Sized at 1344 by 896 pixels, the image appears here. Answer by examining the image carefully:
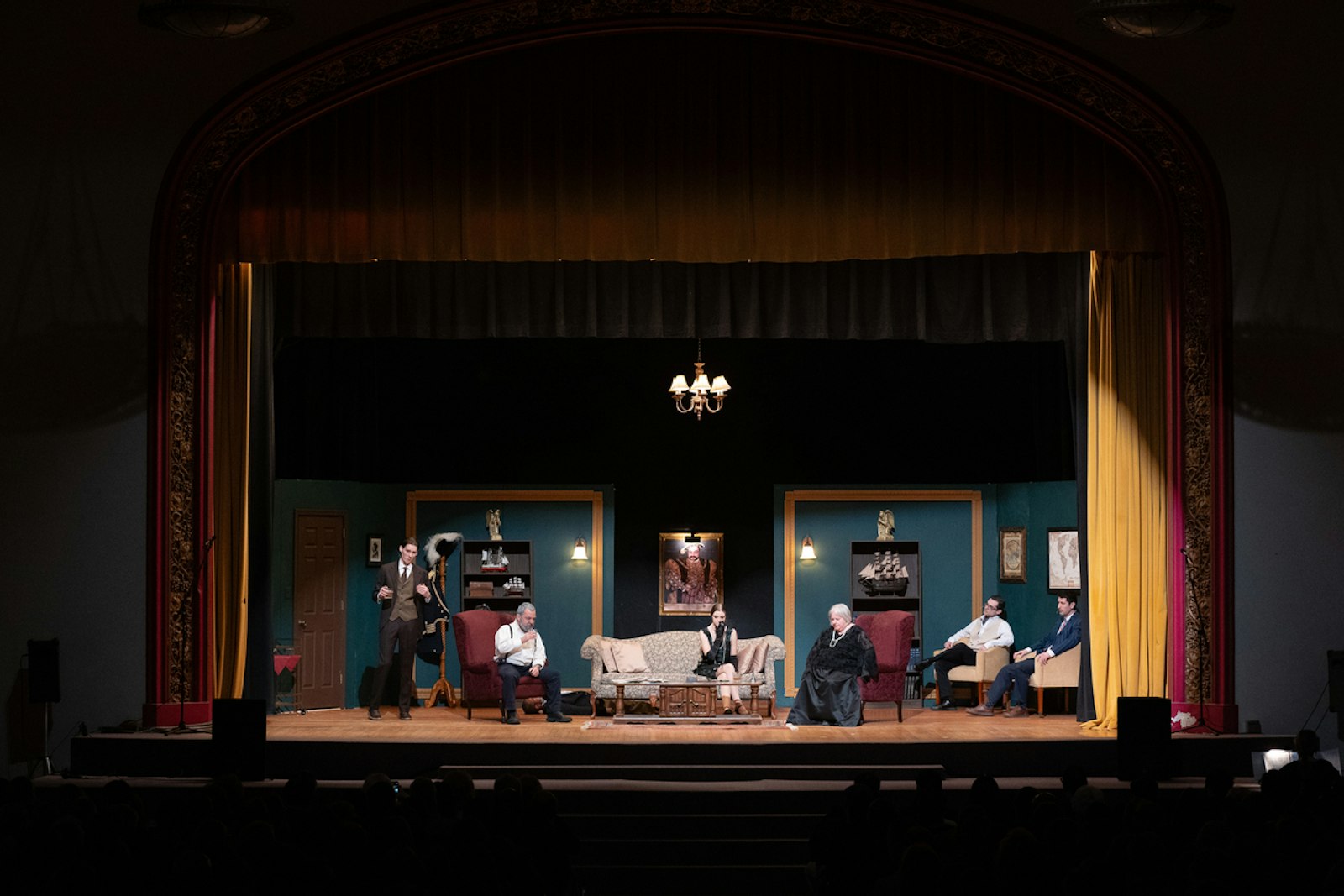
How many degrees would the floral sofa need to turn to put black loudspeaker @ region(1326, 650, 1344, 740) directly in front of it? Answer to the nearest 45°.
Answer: approximately 45° to its left

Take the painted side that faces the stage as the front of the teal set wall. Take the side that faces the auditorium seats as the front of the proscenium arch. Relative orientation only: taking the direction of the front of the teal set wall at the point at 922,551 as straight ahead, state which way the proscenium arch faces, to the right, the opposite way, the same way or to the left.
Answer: the same way

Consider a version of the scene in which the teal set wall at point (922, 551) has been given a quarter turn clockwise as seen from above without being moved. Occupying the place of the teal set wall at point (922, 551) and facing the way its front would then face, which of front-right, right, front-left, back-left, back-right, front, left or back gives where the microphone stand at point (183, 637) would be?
front-left

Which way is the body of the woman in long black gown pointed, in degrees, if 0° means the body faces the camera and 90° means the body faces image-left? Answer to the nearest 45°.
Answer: approximately 45°

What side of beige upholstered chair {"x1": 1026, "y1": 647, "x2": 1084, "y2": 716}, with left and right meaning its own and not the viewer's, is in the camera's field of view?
left

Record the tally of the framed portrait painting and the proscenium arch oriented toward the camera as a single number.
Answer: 2

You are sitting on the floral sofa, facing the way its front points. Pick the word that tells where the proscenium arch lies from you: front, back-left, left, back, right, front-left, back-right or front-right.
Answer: front

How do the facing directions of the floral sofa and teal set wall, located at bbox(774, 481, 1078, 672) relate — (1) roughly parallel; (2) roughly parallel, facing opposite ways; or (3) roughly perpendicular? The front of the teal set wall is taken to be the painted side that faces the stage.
roughly parallel

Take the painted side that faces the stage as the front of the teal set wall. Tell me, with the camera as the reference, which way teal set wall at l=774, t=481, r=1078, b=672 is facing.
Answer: facing the viewer

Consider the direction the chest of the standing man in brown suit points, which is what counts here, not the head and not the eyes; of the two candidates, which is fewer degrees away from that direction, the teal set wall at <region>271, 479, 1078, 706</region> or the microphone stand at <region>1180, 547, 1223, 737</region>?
the microphone stand

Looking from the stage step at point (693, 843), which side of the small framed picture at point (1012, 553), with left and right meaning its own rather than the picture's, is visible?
front

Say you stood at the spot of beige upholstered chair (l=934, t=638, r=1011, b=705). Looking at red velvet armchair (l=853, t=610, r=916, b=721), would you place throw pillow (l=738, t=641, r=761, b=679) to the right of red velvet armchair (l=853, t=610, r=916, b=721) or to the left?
right

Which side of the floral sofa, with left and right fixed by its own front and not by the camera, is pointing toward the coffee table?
front

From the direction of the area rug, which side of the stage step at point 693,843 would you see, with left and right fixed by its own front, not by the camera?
back

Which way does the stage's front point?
toward the camera

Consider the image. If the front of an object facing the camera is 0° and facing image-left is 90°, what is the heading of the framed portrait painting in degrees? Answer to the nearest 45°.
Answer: approximately 0°

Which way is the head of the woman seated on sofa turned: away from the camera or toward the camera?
toward the camera
